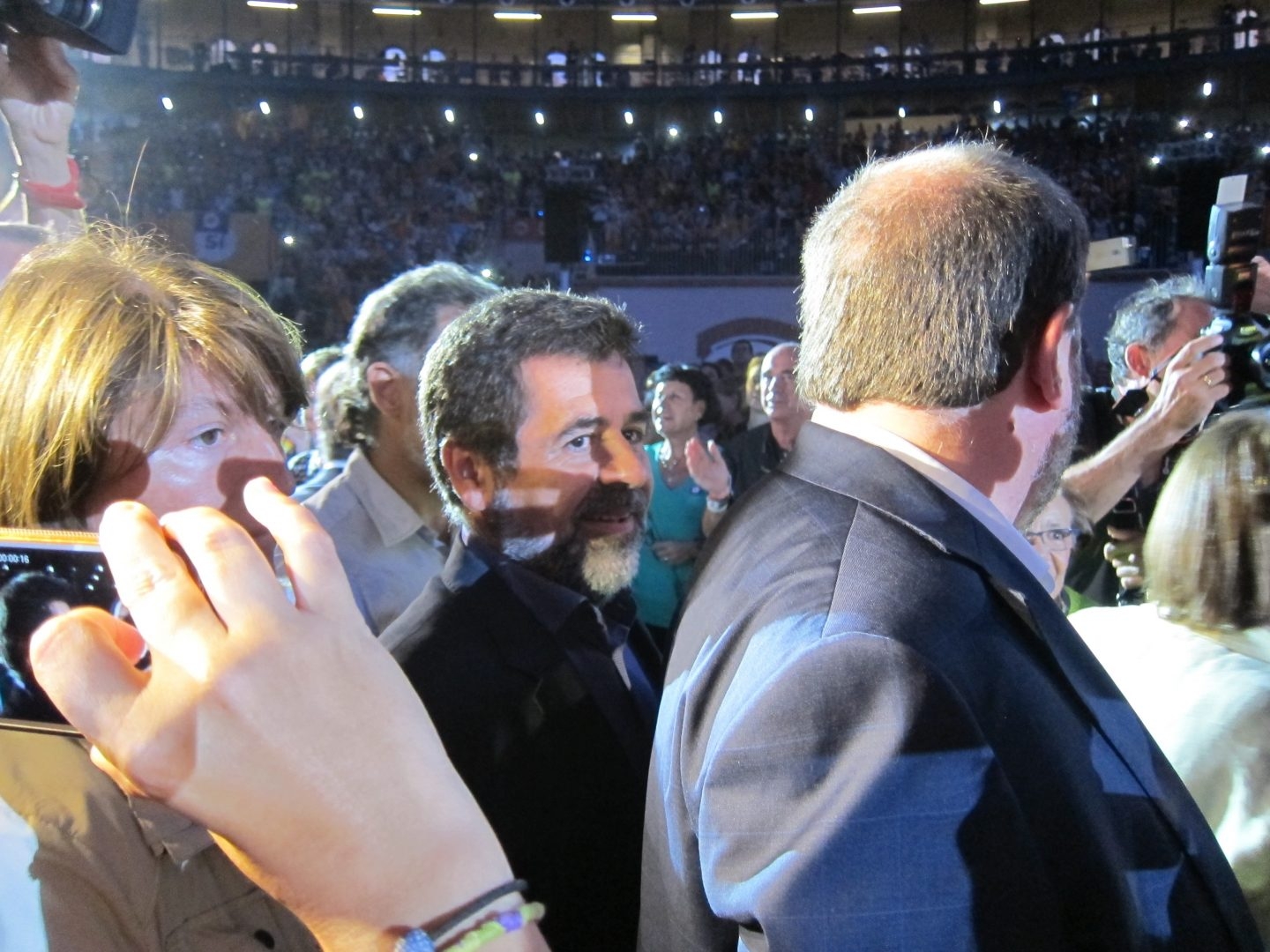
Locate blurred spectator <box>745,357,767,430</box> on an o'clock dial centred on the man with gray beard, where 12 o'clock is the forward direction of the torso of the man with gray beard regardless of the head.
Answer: The blurred spectator is roughly at 8 o'clock from the man with gray beard.

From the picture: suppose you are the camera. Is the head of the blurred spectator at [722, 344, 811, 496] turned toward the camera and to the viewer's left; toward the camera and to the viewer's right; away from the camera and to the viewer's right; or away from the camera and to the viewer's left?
toward the camera and to the viewer's left

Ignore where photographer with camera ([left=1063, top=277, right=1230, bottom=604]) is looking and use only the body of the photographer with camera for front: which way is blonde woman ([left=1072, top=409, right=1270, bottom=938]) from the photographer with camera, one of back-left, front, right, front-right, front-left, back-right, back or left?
right

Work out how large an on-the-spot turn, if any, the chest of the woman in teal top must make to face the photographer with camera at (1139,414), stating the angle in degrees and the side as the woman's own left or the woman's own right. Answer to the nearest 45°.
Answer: approximately 90° to the woman's own left
